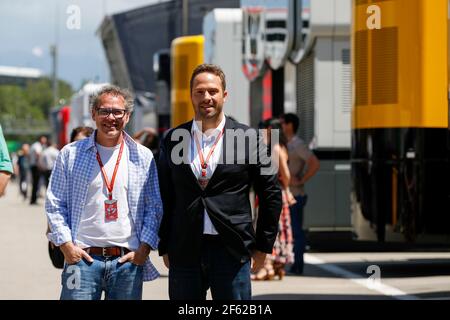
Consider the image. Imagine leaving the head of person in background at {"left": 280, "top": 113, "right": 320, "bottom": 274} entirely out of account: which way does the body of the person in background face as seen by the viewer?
to the viewer's left

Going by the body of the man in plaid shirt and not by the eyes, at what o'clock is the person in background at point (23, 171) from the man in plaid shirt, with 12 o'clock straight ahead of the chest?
The person in background is roughly at 6 o'clock from the man in plaid shirt.

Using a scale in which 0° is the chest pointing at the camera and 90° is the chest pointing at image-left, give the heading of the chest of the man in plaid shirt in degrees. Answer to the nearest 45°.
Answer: approximately 0°

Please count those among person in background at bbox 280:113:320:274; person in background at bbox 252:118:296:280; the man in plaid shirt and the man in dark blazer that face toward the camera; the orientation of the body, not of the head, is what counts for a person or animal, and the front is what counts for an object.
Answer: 2

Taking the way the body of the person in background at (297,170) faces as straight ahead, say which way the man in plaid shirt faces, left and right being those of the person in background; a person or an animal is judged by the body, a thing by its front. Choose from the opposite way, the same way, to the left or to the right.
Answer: to the left

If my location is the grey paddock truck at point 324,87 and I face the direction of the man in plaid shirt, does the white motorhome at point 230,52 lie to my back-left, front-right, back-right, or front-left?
back-right

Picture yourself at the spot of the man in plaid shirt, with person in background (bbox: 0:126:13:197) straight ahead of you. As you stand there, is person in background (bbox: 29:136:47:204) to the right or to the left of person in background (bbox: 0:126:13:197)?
right

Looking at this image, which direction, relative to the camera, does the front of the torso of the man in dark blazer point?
toward the camera

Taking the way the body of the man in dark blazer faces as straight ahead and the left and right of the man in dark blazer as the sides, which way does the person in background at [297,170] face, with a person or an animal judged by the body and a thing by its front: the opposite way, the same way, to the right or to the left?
to the right

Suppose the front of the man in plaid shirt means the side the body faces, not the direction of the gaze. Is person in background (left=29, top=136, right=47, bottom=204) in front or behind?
behind

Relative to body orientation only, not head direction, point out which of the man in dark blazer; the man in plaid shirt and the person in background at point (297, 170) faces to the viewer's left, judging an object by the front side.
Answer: the person in background

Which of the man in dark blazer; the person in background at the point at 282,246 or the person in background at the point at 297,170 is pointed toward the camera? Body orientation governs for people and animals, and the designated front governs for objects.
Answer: the man in dark blazer
